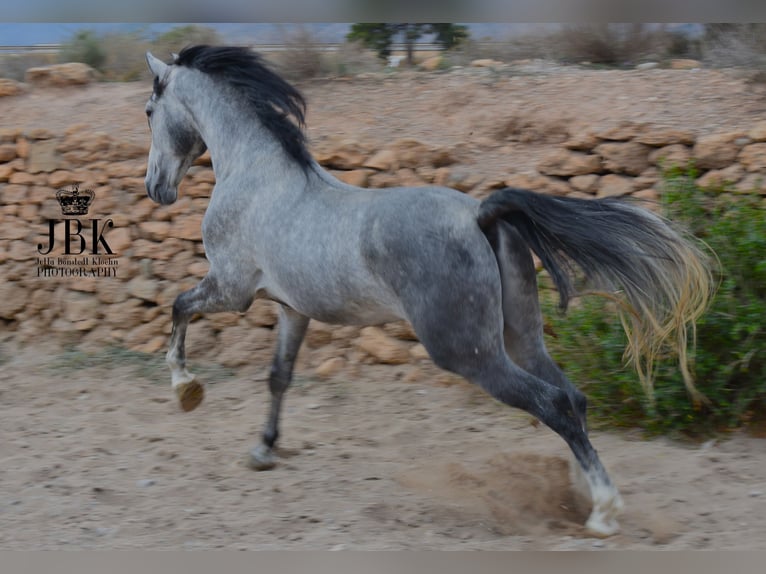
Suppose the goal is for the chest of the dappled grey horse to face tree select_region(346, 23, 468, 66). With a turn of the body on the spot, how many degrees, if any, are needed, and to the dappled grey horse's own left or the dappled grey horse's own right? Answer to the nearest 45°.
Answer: approximately 45° to the dappled grey horse's own right

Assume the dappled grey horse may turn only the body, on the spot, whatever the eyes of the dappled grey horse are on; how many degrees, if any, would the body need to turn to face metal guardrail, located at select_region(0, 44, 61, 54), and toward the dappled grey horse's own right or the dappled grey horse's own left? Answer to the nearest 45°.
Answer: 0° — it already faces it

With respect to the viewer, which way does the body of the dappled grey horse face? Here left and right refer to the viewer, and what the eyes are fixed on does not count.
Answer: facing away from the viewer and to the left of the viewer

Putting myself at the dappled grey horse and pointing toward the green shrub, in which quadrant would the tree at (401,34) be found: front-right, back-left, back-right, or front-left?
front-left

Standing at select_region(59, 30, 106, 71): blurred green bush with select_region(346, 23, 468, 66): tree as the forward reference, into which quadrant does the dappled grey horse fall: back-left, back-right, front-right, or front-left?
front-right

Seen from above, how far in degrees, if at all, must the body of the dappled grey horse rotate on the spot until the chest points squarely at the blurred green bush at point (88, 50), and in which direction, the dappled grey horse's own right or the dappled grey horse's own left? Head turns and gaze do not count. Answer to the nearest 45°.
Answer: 0° — it already faces it

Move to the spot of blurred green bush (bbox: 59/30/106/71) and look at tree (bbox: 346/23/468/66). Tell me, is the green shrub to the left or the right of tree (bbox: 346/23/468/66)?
right

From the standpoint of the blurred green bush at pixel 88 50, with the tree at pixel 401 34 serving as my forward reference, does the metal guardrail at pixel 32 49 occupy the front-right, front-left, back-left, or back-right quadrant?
back-left

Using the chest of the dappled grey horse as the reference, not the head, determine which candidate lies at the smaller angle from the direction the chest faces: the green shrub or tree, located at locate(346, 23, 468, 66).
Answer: the tree

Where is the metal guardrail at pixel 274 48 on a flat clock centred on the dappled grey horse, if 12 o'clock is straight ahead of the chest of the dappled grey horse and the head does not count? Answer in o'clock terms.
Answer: The metal guardrail is roughly at 1 o'clock from the dappled grey horse.

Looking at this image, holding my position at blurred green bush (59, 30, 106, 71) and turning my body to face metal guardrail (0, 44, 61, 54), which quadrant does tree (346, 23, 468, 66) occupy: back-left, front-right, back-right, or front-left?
back-right
